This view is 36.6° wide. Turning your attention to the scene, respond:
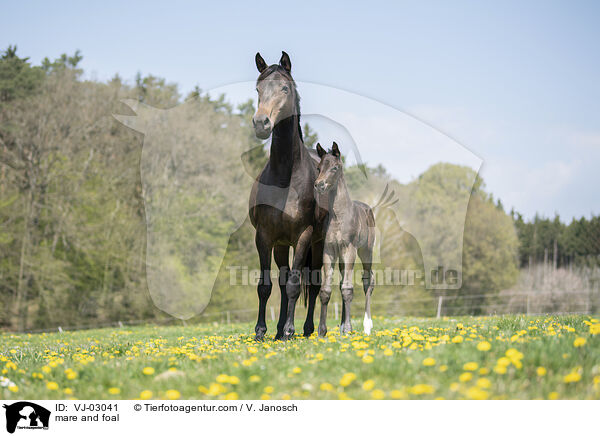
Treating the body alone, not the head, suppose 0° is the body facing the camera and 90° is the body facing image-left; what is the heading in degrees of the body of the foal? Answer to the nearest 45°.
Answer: approximately 45°

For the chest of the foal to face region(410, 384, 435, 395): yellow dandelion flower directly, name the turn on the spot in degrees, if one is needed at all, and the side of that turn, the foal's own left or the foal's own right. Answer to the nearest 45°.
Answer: approximately 45° to the foal's own left

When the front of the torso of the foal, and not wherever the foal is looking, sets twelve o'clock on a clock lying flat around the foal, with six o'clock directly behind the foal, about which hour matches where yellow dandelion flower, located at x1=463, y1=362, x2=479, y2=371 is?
The yellow dandelion flower is roughly at 10 o'clock from the foal.

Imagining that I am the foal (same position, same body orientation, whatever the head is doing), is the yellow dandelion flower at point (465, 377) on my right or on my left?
on my left

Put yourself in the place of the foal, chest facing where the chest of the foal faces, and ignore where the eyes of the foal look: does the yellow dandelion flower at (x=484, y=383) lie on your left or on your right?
on your left

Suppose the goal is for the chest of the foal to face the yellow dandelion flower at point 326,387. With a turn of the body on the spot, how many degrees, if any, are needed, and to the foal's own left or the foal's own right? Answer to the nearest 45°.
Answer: approximately 45° to the foal's own left

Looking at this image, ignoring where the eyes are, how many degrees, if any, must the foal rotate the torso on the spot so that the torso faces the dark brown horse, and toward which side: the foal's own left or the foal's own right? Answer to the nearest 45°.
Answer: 0° — it already faces it
